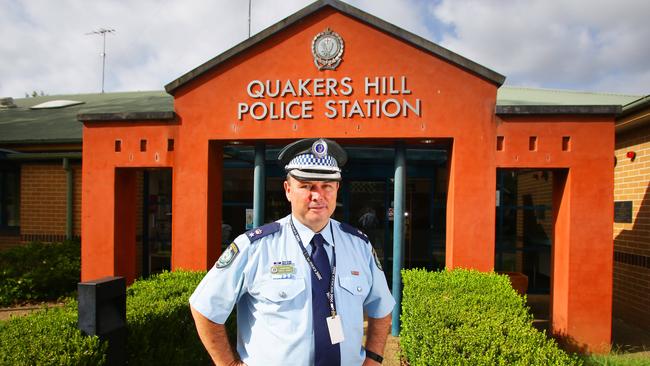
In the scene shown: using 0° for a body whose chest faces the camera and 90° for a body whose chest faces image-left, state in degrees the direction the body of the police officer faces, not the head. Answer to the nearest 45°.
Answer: approximately 315°

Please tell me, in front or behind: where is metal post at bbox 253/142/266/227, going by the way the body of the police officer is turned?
behind

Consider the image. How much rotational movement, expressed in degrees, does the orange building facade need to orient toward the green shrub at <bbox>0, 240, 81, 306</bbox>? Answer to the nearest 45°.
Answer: approximately 90° to its right

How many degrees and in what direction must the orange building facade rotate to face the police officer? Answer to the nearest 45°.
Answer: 0° — it already faces them

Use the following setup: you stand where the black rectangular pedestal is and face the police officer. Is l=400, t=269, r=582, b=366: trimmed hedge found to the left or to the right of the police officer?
left

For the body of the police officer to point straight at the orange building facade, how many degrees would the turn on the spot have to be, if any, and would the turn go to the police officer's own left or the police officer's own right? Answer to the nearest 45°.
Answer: approximately 135° to the police officer's own left
